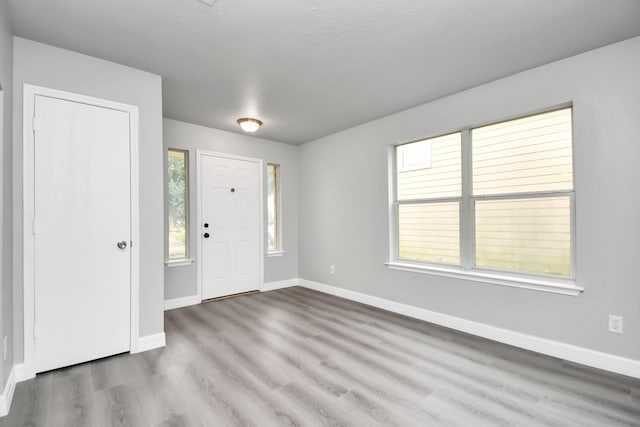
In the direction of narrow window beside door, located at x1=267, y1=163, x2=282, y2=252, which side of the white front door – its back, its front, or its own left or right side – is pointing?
left

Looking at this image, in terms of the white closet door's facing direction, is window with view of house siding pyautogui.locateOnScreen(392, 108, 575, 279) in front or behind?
in front

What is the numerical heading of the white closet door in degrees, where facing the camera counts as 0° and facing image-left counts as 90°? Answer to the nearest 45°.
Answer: approximately 315°

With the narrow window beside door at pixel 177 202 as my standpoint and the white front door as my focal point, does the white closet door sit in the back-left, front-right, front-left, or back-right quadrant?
back-right

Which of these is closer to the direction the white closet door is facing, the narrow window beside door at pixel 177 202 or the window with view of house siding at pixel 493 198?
the window with view of house siding

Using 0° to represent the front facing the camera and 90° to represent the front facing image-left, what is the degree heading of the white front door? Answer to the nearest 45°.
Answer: approximately 315°

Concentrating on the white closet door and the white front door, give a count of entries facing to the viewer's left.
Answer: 0

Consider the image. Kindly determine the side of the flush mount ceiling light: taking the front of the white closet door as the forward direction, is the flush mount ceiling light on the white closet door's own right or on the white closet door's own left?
on the white closet door's own left

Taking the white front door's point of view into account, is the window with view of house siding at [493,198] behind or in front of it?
in front

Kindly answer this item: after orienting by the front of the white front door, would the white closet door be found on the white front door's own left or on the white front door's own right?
on the white front door's own right

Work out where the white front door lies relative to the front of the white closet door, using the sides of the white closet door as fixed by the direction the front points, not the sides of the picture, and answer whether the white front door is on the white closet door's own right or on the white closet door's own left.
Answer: on the white closet door's own left

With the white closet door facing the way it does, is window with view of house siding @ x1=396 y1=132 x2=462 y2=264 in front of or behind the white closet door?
in front
